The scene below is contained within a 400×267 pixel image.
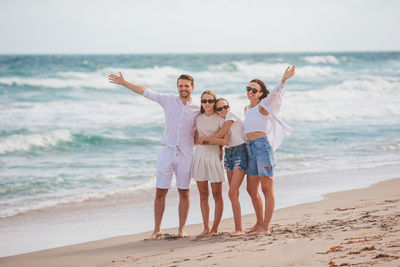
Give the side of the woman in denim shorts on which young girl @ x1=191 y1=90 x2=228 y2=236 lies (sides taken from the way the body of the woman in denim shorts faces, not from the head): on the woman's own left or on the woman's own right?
on the woman's own right

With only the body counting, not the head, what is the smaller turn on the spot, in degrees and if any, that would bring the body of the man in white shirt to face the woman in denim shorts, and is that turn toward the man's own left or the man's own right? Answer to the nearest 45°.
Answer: approximately 45° to the man's own left

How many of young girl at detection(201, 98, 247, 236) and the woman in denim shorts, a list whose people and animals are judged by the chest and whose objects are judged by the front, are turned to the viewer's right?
0

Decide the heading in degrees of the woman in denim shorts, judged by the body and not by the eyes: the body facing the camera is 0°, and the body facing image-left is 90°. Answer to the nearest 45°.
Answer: approximately 45°

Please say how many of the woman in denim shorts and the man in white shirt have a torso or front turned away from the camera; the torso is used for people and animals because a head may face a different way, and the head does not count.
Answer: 0

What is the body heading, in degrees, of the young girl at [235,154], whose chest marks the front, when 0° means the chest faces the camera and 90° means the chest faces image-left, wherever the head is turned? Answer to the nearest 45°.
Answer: approximately 45°
